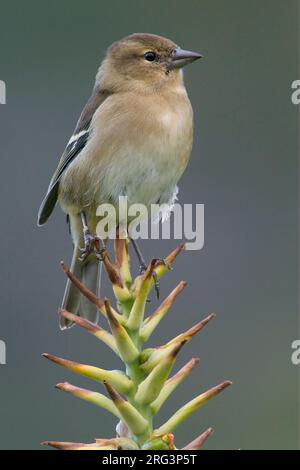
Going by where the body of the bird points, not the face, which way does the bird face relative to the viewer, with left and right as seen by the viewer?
facing the viewer and to the right of the viewer
